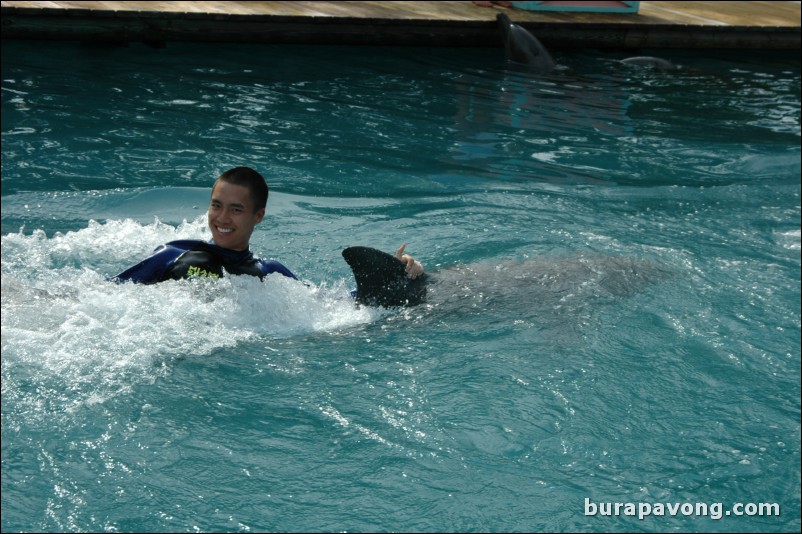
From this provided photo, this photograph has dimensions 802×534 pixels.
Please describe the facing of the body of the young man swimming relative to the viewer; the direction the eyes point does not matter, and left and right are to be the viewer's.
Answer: facing the viewer
